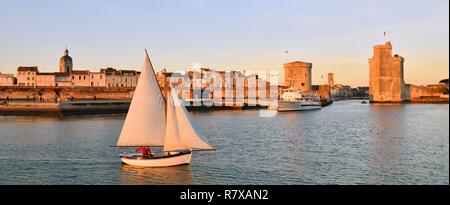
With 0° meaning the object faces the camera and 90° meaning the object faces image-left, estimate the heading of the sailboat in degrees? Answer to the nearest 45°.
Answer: approximately 270°
